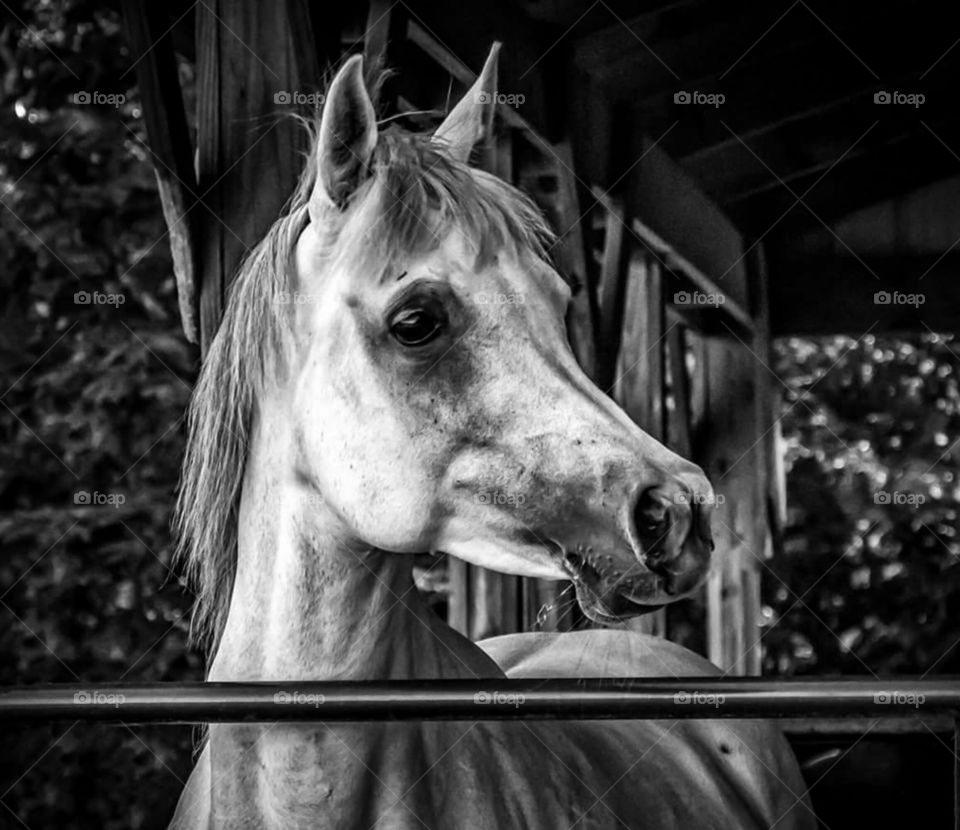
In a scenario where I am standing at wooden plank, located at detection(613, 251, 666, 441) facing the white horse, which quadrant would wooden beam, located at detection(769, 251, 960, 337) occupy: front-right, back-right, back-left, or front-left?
back-left

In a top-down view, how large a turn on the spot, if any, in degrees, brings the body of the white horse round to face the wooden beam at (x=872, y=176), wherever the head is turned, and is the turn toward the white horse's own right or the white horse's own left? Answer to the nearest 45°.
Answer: approximately 180°

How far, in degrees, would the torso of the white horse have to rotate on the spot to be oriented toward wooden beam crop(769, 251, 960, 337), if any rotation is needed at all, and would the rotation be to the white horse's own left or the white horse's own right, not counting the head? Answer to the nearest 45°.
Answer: approximately 180°

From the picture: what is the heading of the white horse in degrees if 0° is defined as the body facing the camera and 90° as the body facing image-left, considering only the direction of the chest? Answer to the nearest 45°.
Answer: approximately 45°

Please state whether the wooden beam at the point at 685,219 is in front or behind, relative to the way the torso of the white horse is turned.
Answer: behind

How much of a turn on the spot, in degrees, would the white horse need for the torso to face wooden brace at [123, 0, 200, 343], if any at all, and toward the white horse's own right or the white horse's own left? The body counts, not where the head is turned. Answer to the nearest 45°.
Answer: approximately 90° to the white horse's own right
